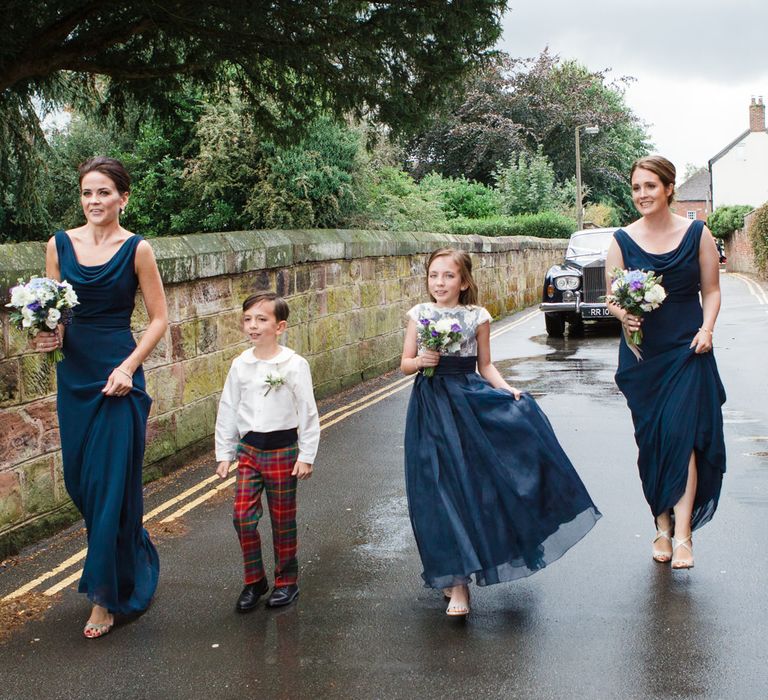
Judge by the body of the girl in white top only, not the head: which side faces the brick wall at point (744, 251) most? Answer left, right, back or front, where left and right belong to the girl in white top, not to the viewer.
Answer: back

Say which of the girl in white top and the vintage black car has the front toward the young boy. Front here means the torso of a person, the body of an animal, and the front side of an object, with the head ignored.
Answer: the vintage black car

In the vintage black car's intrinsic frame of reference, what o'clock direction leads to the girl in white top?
The girl in white top is roughly at 12 o'clock from the vintage black car.

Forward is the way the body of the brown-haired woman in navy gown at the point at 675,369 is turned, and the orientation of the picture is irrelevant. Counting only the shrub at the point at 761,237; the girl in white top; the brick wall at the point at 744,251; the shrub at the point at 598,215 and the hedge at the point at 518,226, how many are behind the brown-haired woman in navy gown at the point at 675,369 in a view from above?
4

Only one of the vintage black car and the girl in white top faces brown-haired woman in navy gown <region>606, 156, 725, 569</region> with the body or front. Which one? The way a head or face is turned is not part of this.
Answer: the vintage black car

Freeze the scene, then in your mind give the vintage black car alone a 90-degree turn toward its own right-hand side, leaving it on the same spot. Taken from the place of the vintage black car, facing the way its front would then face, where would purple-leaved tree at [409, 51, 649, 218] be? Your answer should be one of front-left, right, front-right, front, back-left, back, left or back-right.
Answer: right

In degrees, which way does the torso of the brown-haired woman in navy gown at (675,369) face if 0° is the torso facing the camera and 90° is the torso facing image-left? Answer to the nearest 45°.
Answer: approximately 0°

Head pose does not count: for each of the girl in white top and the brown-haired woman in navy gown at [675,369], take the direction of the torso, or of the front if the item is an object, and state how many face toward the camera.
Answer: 2

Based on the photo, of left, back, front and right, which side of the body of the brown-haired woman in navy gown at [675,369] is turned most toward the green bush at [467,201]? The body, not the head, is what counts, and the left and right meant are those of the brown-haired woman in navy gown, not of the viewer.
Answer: back

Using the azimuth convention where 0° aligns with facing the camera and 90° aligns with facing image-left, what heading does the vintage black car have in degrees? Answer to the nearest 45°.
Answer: approximately 0°

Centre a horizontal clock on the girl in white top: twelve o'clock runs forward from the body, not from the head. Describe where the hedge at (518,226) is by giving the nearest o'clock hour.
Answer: The hedge is roughly at 6 o'clock from the girl in white top.

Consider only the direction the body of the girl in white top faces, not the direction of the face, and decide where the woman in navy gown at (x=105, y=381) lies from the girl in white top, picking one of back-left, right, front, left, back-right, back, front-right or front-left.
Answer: right
